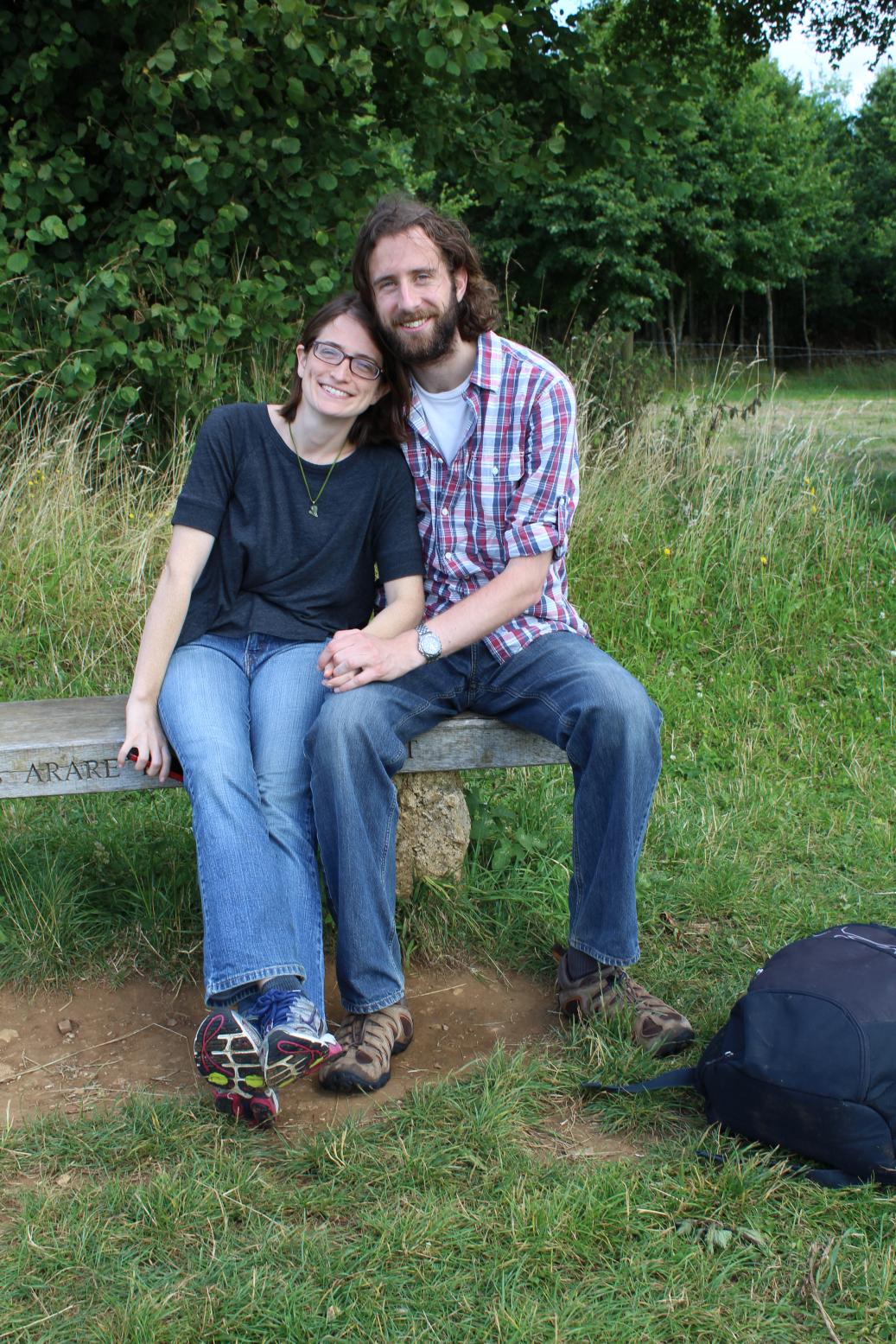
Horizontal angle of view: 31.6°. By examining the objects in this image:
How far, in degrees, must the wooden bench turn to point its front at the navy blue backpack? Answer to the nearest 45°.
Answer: approximately 45° to its left

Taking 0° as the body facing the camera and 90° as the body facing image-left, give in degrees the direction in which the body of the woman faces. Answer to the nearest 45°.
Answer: approximately 0°

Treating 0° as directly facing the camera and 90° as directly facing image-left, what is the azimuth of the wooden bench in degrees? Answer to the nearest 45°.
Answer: approximately 0°
